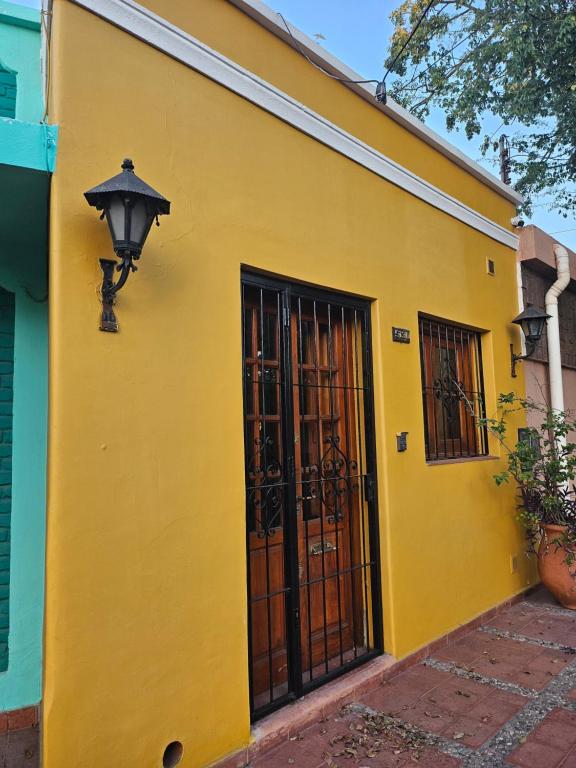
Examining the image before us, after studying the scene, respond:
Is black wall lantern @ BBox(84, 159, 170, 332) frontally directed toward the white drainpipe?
no

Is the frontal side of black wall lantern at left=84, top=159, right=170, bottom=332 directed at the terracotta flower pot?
no

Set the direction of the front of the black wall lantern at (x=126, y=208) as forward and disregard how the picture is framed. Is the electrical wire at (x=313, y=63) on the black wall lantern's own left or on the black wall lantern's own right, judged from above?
on the black wall lantern's own left

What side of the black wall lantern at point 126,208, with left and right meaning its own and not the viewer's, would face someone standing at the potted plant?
left

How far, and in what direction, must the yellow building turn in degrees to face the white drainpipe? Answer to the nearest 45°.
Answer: approximately 90° to its left

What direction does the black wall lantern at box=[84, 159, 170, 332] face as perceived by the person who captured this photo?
facing the viewer and to the right of the viewer

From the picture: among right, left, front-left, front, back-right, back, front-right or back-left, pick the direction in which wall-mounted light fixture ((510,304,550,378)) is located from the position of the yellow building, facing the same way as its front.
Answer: left

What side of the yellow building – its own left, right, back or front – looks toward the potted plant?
left

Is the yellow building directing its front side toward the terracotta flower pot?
no

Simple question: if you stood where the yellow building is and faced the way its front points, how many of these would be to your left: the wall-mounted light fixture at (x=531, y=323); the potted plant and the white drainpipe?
3

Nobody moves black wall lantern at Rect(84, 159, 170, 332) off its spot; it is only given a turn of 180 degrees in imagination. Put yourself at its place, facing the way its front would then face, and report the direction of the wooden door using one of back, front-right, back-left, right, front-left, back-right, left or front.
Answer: right
